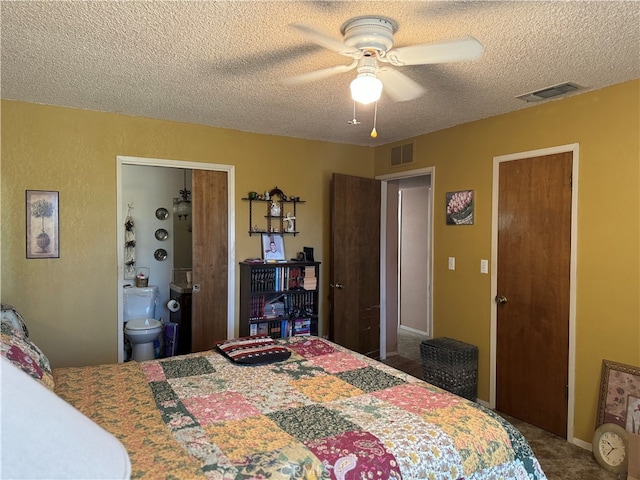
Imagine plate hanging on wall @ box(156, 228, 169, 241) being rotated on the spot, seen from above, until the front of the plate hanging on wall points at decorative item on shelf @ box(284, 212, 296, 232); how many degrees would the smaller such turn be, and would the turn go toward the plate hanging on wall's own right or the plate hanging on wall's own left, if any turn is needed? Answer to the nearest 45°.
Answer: approximately 45° to the plate hanging on wall's own left

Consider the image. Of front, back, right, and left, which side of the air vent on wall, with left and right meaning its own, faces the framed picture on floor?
left

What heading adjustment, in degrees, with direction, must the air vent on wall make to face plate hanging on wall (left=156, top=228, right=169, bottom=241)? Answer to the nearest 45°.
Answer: approximately 45° to its right

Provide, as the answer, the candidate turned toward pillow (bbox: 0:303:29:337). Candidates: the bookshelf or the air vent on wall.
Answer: the air vent on wall

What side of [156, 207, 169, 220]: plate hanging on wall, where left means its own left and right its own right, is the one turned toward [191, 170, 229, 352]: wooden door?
front

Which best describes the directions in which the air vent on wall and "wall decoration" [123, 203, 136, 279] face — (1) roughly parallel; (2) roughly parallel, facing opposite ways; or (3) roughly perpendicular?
roughly perpendicular

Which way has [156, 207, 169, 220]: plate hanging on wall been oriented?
toward the camera

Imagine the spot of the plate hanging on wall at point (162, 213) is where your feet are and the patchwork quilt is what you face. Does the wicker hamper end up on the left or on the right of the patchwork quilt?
left

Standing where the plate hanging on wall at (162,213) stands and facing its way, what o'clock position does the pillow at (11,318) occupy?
The pillow is roughly at 1 o'clock from the plate hanging on wall.

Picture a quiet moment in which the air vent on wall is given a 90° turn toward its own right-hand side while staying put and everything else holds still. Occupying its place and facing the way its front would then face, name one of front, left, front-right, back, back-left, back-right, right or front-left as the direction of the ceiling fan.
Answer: back-left

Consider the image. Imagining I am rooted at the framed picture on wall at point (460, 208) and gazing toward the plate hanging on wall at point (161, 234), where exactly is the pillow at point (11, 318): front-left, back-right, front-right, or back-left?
front-left

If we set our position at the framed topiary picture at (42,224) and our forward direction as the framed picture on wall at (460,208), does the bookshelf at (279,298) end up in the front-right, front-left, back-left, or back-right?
front-left

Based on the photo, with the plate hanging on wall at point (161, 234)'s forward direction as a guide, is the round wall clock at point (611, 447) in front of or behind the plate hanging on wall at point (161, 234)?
in front

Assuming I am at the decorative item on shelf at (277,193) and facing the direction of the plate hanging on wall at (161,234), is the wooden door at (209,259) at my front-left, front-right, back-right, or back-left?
front-left

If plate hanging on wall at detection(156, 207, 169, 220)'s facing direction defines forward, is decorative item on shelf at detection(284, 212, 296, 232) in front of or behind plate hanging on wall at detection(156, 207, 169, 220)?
in front

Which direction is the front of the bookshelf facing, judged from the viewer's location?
facing the viewer and to the right of the viewer

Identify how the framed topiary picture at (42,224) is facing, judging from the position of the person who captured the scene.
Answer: facing the viewer

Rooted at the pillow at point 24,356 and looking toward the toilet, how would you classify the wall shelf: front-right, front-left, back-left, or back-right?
front-right
